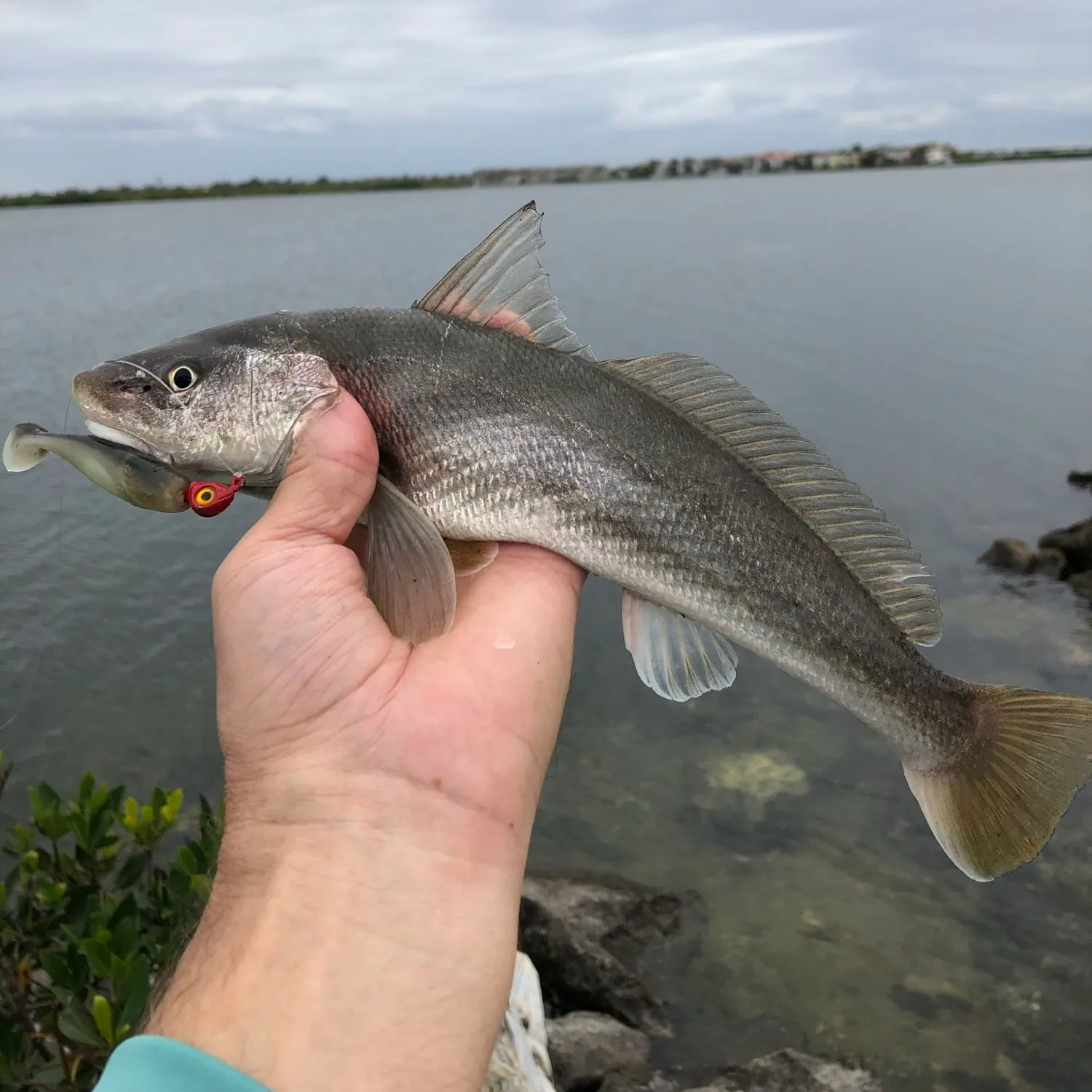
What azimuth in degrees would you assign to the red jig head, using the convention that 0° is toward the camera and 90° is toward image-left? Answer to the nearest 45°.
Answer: approximately 270°

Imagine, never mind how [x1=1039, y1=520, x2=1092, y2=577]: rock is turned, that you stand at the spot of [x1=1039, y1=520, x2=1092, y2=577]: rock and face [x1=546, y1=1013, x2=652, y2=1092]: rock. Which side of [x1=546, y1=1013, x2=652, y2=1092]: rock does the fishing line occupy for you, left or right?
right
